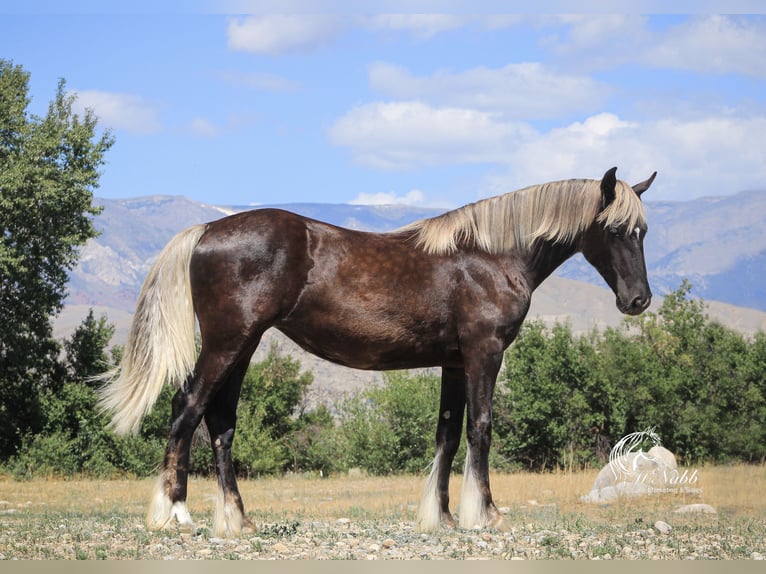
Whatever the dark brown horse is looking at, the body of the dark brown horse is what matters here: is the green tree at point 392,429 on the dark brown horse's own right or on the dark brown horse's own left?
on the dark brown horse's own left

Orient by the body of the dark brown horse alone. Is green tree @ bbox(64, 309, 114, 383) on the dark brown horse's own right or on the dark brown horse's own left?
on the dark brown horse's own left

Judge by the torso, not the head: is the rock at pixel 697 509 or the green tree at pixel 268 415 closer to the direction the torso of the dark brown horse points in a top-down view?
the rock

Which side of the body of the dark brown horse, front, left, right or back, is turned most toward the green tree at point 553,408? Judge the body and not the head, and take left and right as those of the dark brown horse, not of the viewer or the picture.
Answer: left

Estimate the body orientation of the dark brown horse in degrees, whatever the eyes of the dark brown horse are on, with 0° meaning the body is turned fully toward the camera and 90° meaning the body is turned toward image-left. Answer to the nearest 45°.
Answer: approximately 270°

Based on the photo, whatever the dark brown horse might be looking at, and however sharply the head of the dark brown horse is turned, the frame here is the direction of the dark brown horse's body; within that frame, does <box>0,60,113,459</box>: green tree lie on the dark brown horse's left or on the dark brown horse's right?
on the dark brown horse's left
